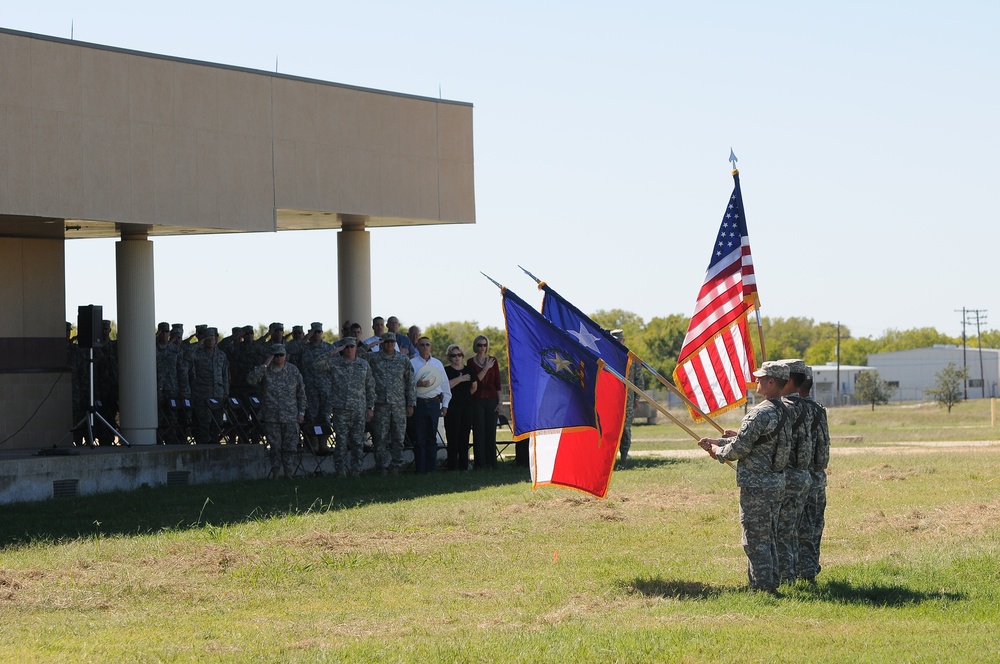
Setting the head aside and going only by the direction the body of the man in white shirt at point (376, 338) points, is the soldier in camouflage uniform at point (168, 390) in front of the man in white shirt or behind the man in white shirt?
behind

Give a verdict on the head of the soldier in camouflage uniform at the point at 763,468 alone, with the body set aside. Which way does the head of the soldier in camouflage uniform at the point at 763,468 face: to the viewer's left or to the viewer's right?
to the viewer's left

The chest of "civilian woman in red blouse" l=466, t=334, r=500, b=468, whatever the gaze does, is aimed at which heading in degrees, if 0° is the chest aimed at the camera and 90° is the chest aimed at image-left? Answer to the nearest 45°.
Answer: approximately 0°

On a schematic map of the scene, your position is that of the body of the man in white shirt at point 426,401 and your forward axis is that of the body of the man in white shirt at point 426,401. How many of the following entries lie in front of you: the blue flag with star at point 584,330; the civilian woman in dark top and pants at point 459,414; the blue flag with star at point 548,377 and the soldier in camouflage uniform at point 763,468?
3

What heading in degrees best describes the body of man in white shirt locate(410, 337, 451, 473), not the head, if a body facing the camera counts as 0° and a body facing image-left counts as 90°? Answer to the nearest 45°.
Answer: approximately 0°

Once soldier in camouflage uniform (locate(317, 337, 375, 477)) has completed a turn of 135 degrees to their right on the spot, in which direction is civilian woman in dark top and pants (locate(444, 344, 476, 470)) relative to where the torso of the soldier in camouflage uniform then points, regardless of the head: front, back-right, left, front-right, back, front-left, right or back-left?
right

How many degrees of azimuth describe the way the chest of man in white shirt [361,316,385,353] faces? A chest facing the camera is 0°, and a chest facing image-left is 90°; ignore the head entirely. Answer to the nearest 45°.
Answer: approximately 315°
